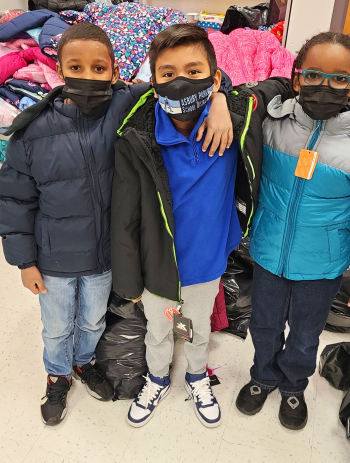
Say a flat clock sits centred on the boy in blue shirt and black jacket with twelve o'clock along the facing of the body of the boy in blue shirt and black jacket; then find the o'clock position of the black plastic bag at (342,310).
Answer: The black plastic bag is roughly at 8 o'clock from the boy in blue shirt and black jacket.

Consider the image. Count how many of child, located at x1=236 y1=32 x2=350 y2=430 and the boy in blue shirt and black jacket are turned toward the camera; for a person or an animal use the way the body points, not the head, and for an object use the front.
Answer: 2

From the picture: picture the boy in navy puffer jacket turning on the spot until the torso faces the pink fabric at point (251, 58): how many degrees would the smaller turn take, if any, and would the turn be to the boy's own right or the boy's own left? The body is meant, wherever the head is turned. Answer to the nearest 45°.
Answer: approximately 135° to the boy's own left

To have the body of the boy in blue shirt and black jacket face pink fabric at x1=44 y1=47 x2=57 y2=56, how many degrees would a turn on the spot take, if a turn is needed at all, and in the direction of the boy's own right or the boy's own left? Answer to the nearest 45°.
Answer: approximately 135° to the boy's own right

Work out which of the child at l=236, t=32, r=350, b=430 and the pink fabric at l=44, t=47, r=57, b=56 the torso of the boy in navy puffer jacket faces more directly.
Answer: the child

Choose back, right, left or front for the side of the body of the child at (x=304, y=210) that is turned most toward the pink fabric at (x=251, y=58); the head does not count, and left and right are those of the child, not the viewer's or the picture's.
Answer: back

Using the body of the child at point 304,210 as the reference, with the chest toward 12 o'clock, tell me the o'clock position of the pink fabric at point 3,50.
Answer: The pink fabric is roughly at 4 o'clock from the child.
